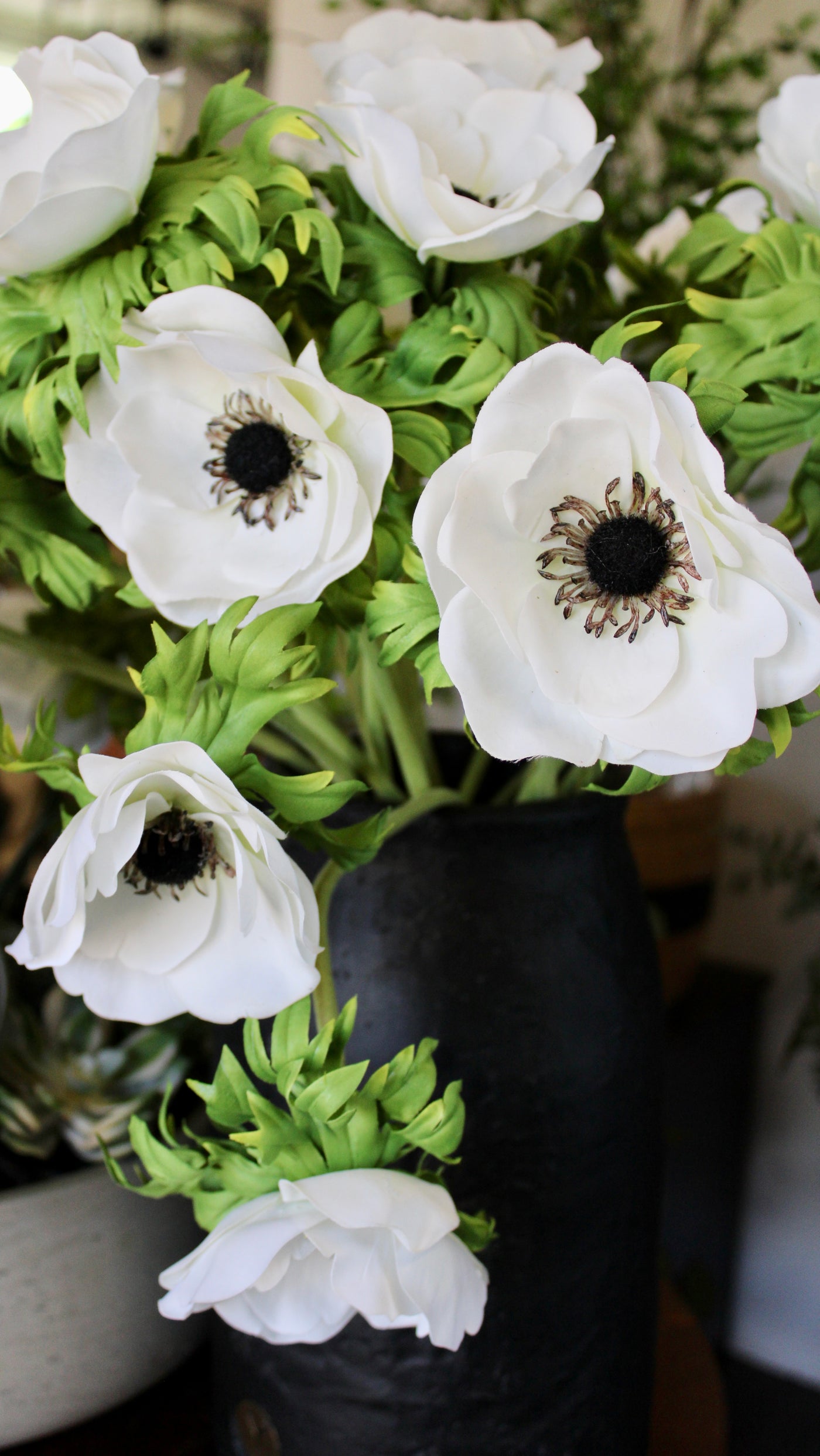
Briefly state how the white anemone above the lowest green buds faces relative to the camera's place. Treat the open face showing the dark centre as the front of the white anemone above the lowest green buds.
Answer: facing the viewer

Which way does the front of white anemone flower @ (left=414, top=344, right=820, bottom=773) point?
toward the camera

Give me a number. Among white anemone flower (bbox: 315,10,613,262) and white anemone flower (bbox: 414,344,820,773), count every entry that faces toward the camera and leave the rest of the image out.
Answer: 2

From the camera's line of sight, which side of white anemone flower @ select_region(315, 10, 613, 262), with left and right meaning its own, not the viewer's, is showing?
front
